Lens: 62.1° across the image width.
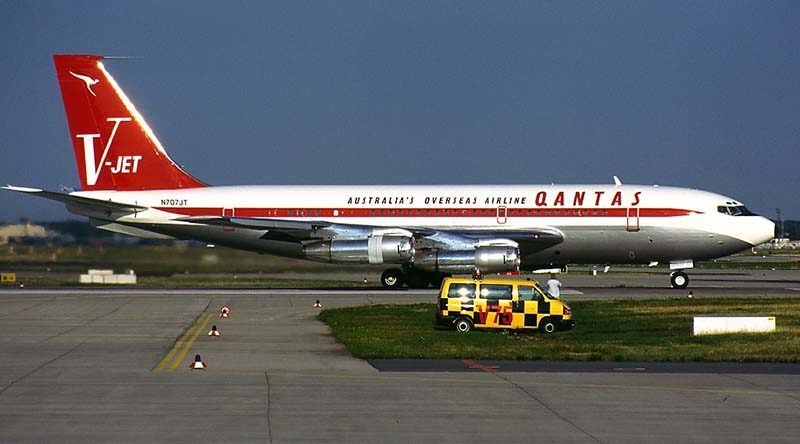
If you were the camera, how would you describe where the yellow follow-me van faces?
facing to the right of the viewer
